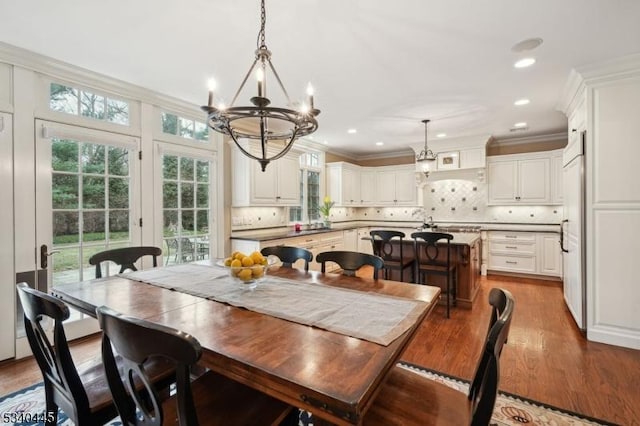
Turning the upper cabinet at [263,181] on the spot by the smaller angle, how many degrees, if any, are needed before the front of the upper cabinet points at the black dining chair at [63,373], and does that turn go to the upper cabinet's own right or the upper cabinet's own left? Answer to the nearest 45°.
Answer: approximately 45° to the upper cabinet's own right

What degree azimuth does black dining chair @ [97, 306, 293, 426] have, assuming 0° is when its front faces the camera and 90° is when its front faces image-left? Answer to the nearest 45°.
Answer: approximately 225°

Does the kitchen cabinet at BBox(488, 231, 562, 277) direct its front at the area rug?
yes

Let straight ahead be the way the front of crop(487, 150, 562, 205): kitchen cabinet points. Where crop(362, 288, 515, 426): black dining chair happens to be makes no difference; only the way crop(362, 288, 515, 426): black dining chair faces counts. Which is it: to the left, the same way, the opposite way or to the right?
to the right

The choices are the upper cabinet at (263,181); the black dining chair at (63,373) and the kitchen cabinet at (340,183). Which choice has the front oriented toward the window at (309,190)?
the black dining chair

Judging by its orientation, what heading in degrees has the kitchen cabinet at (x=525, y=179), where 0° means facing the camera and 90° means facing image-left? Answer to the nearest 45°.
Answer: approximately 0°

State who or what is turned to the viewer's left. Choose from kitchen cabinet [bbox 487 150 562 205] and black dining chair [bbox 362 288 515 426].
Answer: the black dining chair

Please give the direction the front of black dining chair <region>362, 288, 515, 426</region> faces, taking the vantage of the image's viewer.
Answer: facing to the left of the viewer
